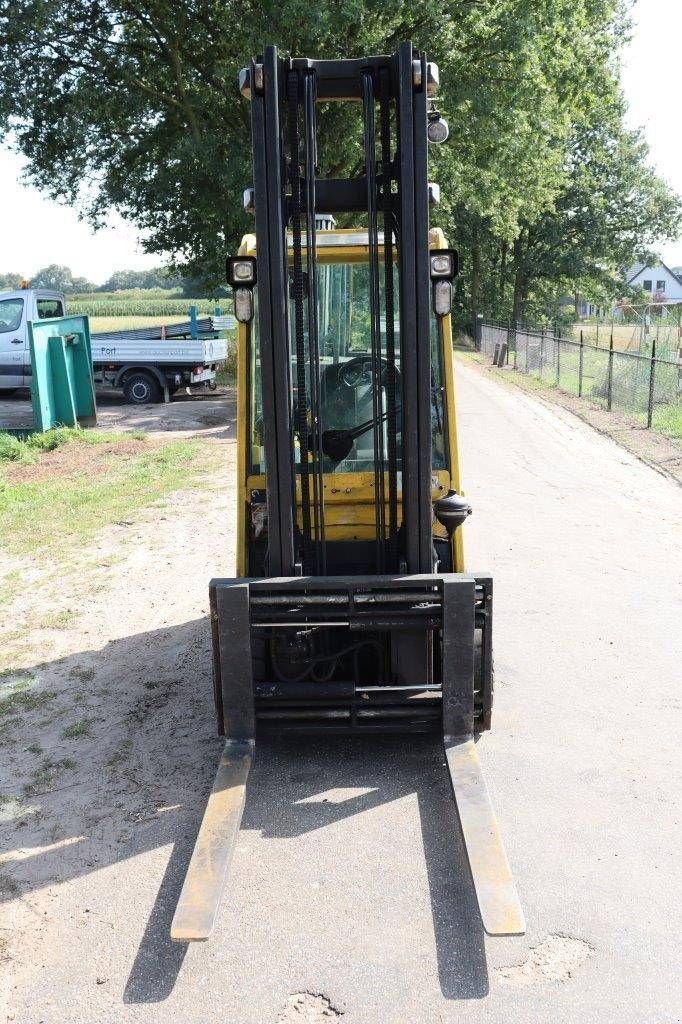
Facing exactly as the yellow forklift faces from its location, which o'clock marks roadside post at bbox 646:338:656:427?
The roadside post is roughly at 7 o'clock from the yellow forklift.

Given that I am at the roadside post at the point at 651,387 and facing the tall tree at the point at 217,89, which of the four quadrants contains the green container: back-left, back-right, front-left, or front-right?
front-left

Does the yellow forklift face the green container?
no

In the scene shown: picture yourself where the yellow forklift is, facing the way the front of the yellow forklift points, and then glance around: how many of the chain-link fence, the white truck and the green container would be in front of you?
0

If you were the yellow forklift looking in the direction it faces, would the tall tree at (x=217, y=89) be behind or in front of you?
behind

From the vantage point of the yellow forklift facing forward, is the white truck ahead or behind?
behind

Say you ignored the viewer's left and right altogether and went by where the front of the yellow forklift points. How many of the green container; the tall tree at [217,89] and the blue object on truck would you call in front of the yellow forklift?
0

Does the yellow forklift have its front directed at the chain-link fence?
no

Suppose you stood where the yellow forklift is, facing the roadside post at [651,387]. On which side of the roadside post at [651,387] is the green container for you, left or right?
left

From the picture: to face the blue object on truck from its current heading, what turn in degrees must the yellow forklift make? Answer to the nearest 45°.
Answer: approximately 180°

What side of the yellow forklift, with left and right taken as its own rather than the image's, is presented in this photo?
front

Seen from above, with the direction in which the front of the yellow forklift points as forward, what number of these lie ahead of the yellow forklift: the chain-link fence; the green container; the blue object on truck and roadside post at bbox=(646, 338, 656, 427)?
0
